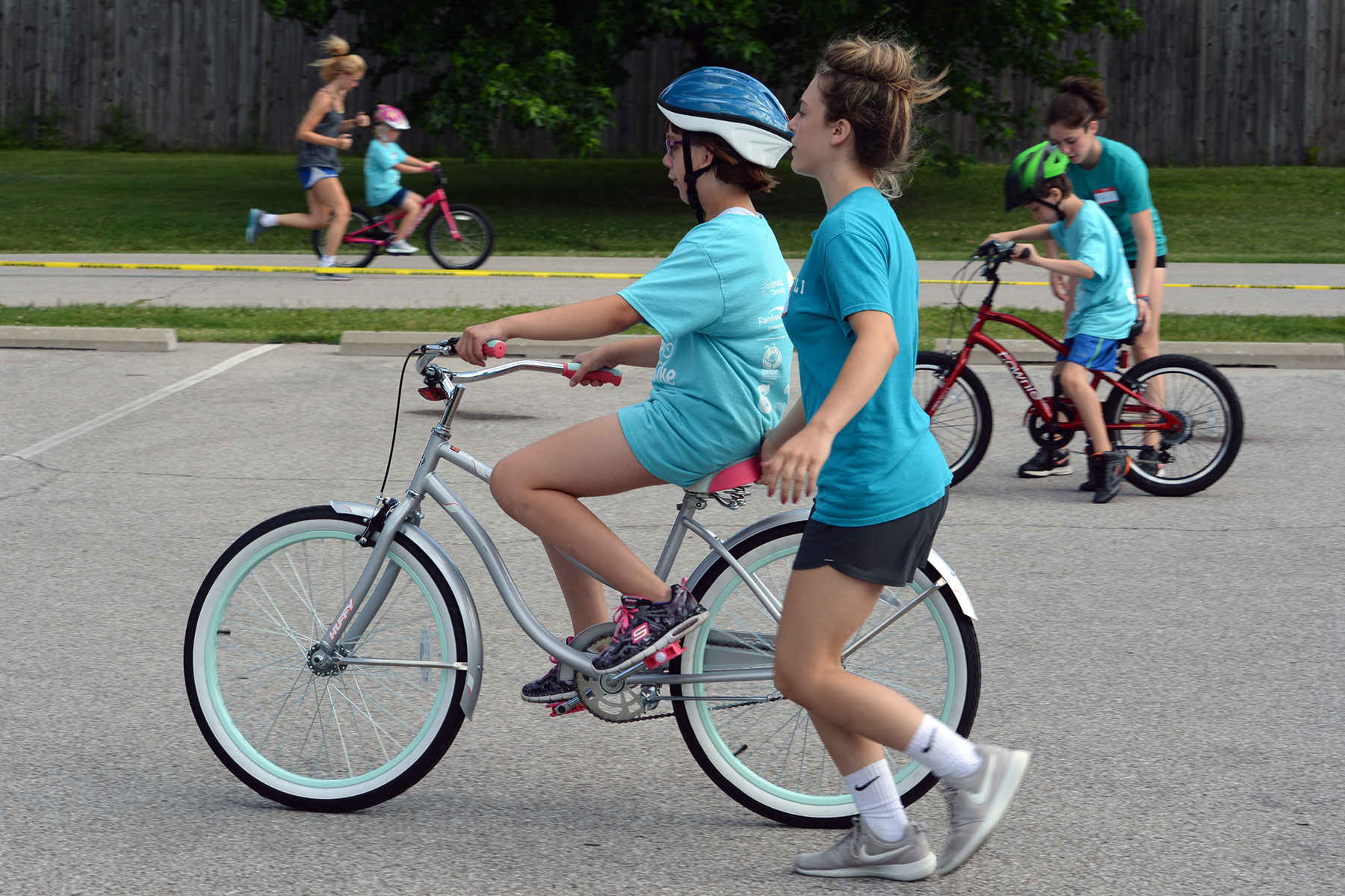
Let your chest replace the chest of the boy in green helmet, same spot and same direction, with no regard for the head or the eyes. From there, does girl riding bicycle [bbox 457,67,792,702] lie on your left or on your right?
on your left

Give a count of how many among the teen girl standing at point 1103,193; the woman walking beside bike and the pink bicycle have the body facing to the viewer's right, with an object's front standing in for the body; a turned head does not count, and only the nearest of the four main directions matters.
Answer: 1

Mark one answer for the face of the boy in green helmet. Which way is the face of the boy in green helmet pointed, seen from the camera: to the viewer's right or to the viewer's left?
to the viewer's left

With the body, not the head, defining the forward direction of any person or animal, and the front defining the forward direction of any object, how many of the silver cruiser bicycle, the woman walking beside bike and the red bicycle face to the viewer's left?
3

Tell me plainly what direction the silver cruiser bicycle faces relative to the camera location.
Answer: facing to the left of the viewer

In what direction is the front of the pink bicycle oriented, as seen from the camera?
facing to the right of the viewer

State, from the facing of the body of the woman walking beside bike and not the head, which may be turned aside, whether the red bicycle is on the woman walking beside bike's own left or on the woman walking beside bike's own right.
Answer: on the woman walking beside bike's own right

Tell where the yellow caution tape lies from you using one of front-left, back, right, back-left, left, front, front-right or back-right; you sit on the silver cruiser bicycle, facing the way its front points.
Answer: right

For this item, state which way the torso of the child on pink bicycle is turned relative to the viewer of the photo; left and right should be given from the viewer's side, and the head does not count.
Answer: facing to the right of the viewer

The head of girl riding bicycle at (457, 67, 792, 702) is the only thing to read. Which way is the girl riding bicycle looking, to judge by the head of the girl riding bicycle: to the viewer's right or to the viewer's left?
to the viewer's left

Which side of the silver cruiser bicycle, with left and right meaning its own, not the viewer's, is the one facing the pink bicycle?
right
